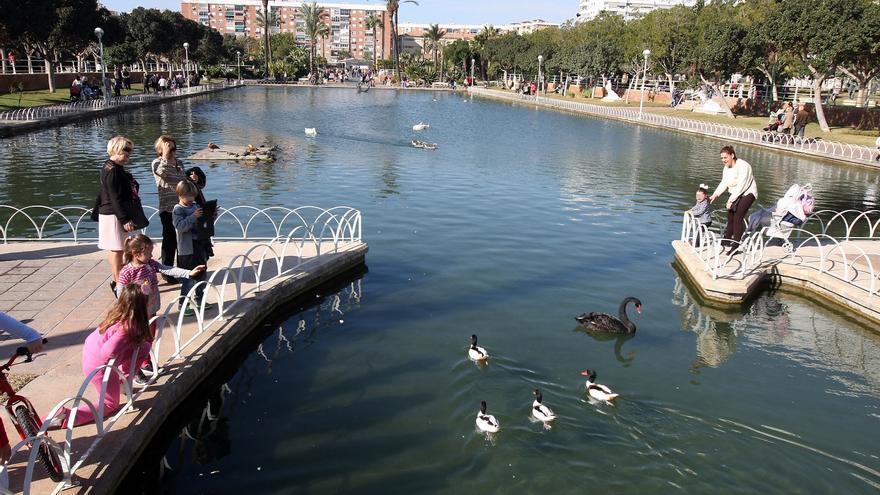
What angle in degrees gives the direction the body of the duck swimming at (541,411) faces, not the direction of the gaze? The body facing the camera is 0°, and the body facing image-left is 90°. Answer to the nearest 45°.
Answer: approximately 135°

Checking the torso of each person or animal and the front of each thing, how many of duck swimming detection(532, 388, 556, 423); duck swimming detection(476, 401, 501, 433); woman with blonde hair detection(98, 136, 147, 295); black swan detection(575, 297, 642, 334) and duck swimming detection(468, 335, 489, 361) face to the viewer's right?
2

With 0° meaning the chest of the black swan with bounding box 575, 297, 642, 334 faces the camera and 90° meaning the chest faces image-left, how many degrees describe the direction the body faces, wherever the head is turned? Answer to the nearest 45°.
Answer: approximately 270°

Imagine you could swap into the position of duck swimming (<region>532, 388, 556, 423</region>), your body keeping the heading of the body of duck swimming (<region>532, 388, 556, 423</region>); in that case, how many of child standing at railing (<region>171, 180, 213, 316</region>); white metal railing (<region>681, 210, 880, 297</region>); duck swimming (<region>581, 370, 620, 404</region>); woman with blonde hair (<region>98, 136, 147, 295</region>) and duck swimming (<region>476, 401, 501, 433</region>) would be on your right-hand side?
2

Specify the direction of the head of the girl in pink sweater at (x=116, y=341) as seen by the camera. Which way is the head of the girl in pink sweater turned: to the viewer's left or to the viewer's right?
to the viewer's right

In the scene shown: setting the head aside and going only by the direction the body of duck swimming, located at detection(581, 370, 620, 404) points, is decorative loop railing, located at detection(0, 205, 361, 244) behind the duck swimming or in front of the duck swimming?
in front

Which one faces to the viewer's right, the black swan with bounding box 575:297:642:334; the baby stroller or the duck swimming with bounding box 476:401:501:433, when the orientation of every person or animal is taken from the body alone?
the black swan

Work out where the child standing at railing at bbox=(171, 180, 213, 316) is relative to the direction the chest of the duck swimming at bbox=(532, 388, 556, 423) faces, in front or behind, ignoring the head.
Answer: in front

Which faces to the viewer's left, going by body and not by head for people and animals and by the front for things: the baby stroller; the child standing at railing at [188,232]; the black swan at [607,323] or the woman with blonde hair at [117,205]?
the baby stroller

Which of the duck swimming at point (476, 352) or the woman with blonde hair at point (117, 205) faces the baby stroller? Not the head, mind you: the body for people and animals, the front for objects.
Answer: the woman with blonde hair

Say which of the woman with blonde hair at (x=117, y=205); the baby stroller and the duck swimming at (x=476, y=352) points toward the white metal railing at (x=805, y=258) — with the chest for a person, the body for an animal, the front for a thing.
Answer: the woman with blonde hair

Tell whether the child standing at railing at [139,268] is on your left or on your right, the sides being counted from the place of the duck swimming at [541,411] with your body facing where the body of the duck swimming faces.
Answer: on your left
